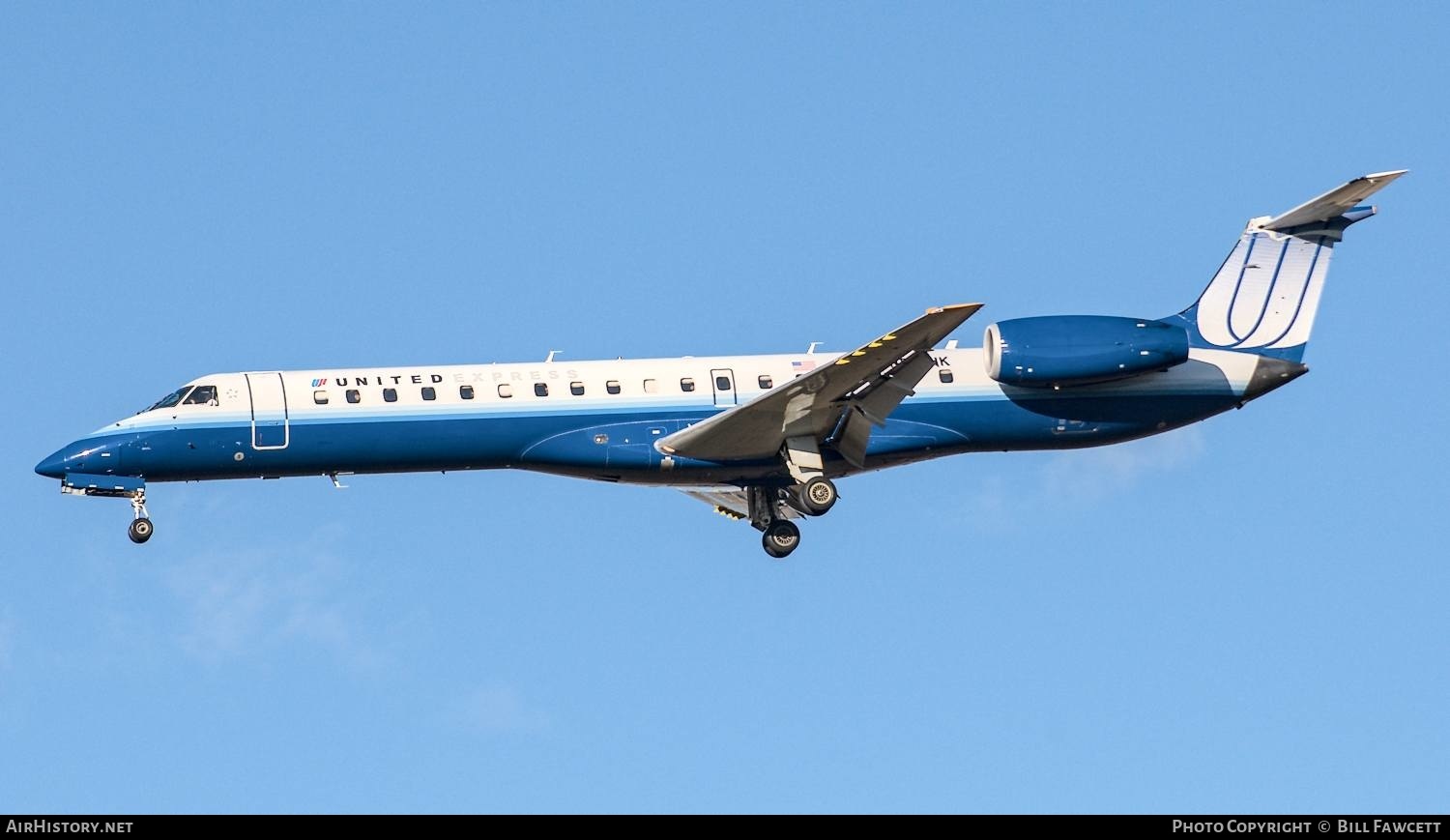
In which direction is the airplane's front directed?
to the viewer's left
